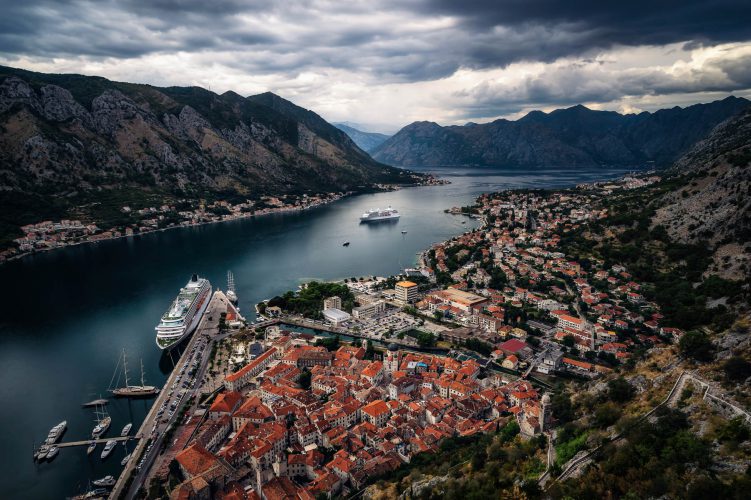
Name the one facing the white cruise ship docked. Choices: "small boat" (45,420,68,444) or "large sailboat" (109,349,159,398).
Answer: "small boat" (45,420,68,444)

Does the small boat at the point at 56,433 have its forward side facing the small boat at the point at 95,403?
yes

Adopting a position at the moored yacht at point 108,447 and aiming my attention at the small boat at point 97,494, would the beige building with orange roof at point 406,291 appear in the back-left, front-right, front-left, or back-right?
back-left

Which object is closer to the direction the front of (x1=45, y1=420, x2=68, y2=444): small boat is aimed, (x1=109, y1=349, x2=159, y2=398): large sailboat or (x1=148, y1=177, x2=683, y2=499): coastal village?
the large sailboat

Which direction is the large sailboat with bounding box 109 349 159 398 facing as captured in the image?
to the viewer's left

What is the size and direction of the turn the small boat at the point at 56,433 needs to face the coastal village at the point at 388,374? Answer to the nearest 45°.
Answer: approximately 45° to its right

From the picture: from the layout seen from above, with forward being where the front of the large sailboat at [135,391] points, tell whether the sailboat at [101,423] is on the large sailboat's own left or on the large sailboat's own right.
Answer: on the large sailboat's own left

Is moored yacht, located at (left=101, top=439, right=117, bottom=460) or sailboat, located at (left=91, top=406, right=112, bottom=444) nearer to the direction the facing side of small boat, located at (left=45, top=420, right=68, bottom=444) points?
the sailboat

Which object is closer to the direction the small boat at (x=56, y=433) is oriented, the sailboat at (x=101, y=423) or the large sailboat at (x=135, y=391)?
the large sailboat

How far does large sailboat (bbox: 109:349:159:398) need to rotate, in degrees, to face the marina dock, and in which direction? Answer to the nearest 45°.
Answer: approximately 45° to its left

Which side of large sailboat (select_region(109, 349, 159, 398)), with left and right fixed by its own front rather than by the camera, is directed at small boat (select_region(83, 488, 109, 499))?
left

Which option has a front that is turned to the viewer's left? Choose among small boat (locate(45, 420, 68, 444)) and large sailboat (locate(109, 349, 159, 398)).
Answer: large sailboat (locate(109, 349, 159, 398))

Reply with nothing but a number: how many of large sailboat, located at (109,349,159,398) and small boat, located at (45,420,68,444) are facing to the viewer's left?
1

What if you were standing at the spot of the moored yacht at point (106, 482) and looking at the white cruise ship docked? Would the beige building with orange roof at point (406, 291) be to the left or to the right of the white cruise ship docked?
right

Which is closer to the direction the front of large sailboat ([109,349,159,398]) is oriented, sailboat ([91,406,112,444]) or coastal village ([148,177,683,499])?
the sailboat
